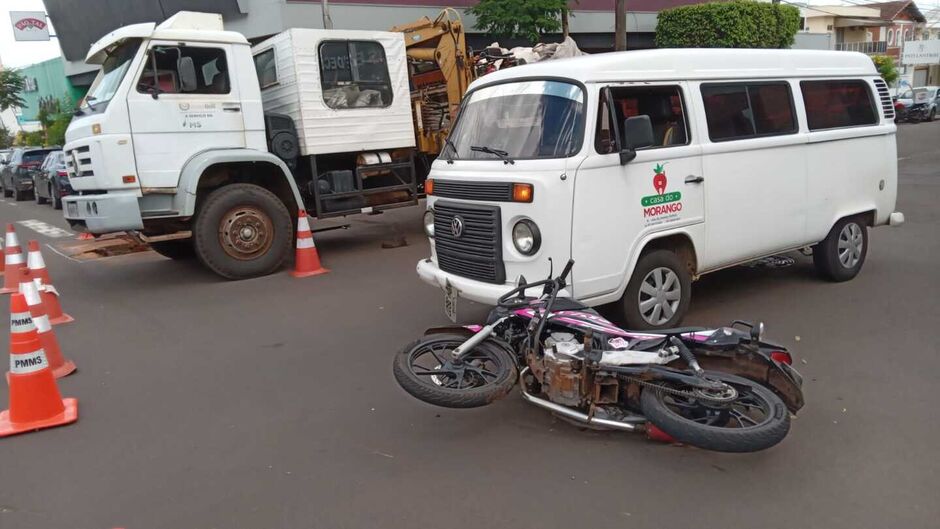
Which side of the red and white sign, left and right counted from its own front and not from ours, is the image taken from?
front

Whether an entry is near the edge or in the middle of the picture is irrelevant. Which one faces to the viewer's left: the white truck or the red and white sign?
the white truck

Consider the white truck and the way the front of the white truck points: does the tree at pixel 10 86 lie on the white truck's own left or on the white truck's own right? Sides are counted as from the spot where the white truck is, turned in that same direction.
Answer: on the white truck's own right

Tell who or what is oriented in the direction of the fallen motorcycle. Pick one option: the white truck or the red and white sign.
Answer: the red and white sign

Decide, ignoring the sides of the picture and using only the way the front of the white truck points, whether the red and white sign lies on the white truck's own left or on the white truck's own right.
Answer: on the white truck's own right

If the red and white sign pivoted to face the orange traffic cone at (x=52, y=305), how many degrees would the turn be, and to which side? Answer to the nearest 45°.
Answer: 0° — it already faces it

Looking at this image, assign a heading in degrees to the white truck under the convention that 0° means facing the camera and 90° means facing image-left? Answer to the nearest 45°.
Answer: approximately 90°

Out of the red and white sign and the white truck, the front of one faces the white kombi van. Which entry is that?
the red and white sign

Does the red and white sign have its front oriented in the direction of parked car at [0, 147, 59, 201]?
yes

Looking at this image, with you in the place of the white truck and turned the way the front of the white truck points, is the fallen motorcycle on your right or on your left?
on your left

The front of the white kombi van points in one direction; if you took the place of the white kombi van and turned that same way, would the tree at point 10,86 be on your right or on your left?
on your right

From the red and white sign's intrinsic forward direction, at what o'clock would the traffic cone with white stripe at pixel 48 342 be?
The traffic cone with white stripe is roughly at 12 o'clock from the red and white sign.

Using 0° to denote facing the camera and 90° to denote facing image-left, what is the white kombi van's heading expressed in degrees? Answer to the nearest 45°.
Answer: approximately 45°

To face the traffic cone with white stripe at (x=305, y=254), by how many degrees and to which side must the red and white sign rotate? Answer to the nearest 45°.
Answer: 0° — it already faces it

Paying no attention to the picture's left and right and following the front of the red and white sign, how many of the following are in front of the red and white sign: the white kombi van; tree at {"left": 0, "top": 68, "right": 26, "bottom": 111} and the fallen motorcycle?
2

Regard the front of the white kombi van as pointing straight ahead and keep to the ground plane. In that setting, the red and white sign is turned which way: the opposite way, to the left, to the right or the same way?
to the left
